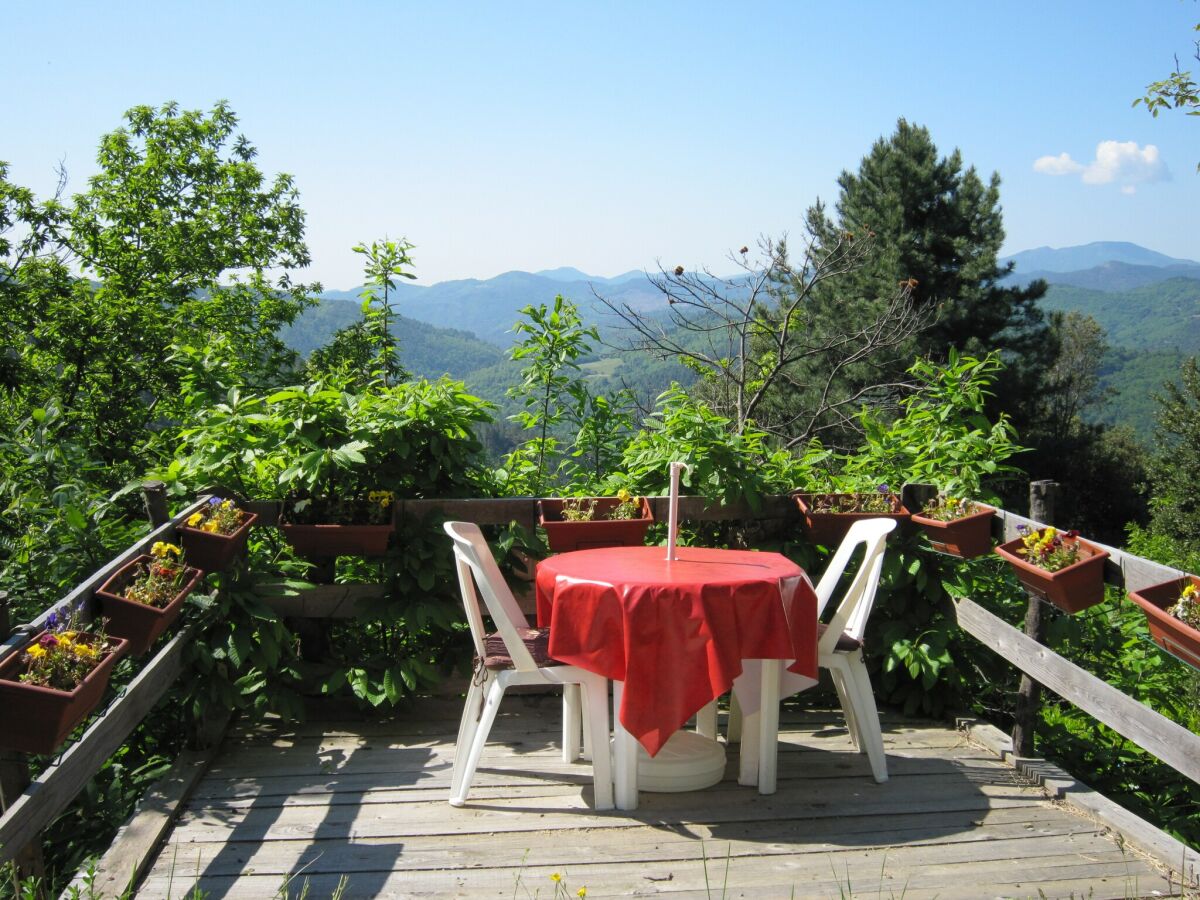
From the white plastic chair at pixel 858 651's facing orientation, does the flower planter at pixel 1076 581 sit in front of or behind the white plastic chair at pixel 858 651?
behind

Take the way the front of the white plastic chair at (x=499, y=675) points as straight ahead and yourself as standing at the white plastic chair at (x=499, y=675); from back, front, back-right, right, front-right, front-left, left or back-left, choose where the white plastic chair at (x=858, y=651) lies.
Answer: front

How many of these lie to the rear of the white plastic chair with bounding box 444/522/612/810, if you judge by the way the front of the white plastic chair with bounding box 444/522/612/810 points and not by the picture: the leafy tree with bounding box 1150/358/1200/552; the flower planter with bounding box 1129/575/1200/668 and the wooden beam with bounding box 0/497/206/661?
1

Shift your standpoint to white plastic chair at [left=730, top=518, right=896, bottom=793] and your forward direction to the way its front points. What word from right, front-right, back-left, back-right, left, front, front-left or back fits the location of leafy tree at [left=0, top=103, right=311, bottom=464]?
front-right

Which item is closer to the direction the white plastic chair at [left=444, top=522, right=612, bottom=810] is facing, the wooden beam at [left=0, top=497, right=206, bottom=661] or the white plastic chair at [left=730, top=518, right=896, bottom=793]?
the white plastic chair

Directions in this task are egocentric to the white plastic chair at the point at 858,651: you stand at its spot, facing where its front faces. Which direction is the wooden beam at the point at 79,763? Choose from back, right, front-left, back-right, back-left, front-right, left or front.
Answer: front-left

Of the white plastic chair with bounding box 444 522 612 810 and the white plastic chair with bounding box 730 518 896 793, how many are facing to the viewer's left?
1

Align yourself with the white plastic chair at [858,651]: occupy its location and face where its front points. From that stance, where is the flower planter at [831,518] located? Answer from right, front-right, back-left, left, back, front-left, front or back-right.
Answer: right

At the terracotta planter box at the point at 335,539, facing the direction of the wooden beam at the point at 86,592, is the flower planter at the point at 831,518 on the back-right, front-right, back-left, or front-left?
back-left

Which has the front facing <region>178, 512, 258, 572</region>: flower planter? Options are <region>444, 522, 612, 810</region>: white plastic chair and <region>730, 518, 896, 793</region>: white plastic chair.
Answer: <region>730, 518, 896, 793</region>: white plastic chair

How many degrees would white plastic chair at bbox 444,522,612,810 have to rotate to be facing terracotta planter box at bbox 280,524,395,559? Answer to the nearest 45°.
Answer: approximately 135° to its left

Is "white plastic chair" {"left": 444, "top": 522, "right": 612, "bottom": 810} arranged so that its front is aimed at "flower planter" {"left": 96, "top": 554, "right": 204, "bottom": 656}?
no

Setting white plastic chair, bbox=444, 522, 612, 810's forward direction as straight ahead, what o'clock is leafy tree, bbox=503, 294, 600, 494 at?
The leafy tree is roughly at 9 o'clock from the white plastic chair.

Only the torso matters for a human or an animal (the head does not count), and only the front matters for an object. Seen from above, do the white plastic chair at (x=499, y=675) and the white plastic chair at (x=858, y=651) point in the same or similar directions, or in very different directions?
very different directions

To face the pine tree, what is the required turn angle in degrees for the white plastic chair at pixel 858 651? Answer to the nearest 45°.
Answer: approximately 90° to its right

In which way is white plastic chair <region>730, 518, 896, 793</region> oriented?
to the viewer's left

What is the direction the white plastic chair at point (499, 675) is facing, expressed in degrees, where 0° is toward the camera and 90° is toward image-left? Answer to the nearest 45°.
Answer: approximately 270°

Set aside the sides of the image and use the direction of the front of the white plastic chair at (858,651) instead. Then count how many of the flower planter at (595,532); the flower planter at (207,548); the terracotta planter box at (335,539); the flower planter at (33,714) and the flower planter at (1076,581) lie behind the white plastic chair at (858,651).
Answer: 1

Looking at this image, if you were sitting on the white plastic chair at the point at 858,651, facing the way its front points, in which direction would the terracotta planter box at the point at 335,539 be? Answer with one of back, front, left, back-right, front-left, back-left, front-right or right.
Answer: front
